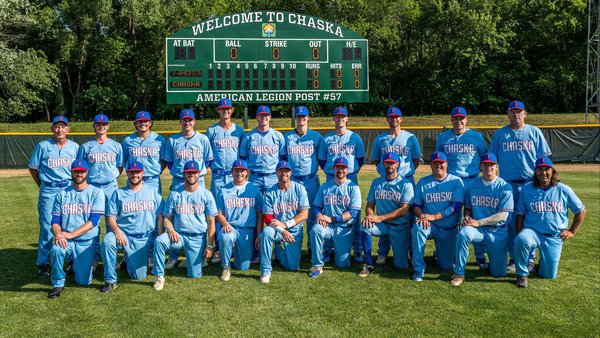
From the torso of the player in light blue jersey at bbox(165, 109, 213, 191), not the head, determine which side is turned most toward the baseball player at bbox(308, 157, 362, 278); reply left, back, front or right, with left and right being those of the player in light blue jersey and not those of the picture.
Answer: left

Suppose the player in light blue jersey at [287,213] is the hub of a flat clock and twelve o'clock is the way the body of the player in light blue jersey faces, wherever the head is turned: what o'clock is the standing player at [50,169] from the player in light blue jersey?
The standing player is roughly at 3 o'clock from the player in light blue jersey.

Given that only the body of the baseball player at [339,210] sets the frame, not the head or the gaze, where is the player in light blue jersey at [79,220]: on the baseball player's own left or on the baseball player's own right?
on the baseball player's own right

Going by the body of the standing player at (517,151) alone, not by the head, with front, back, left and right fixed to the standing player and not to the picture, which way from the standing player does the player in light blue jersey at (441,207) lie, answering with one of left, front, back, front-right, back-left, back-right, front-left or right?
front-right

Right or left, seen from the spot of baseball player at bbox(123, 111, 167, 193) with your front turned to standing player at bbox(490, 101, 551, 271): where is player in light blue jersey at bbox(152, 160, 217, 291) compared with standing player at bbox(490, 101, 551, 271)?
right

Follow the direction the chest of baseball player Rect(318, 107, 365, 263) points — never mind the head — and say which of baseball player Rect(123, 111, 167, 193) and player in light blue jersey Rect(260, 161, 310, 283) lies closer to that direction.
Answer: the player in light blue jersey

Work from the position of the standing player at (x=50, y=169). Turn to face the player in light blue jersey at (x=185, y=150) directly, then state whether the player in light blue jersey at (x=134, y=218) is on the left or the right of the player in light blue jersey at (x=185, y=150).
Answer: right
